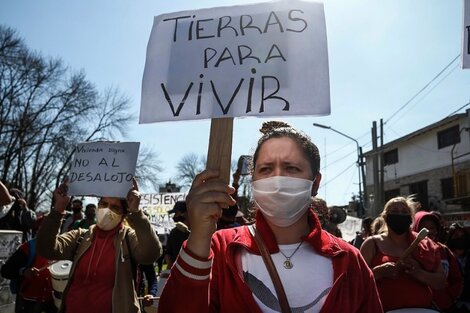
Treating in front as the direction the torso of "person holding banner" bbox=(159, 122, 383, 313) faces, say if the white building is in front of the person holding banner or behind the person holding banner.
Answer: behind

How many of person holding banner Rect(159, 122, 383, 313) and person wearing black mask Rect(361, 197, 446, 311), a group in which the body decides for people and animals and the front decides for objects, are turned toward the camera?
2

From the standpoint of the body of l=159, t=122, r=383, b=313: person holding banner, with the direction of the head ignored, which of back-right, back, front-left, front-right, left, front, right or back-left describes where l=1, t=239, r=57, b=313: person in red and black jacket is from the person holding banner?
back-right

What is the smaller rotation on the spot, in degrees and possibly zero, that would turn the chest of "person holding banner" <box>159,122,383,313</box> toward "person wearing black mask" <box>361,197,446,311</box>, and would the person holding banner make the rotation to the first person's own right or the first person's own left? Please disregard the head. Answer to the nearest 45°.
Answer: approximately 135° to the first person's own left

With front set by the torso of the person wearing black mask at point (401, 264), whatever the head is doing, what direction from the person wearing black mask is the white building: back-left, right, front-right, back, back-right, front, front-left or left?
back

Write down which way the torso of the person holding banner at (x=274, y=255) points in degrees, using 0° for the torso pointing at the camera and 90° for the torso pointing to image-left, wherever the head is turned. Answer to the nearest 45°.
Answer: approximately 0°

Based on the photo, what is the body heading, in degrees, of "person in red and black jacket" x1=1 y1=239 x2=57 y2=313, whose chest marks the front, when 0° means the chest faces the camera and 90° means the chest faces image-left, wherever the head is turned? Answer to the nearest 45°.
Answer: approximately 315°
